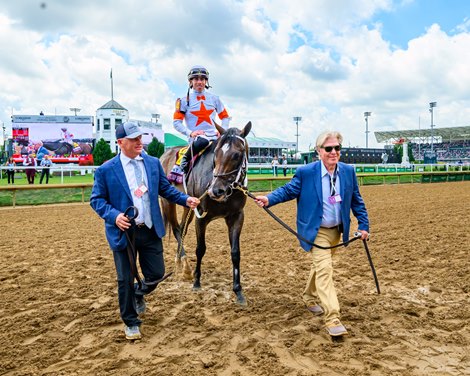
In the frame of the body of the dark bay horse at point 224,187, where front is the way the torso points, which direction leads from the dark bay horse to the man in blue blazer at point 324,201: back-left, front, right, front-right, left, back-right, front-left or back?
front

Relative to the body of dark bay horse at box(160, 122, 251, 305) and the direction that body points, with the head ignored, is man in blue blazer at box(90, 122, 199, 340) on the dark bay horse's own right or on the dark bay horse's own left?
on the dark bay horse's own right

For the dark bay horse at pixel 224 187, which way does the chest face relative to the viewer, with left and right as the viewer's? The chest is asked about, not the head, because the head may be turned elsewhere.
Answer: facing the viewer and to the right of the viewer

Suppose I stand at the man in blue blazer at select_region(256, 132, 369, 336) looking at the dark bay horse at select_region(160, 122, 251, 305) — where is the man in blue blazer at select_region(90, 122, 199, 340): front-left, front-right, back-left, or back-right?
front-left

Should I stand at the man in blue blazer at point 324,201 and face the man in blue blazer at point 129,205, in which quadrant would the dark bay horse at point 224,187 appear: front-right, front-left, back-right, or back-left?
front-right
